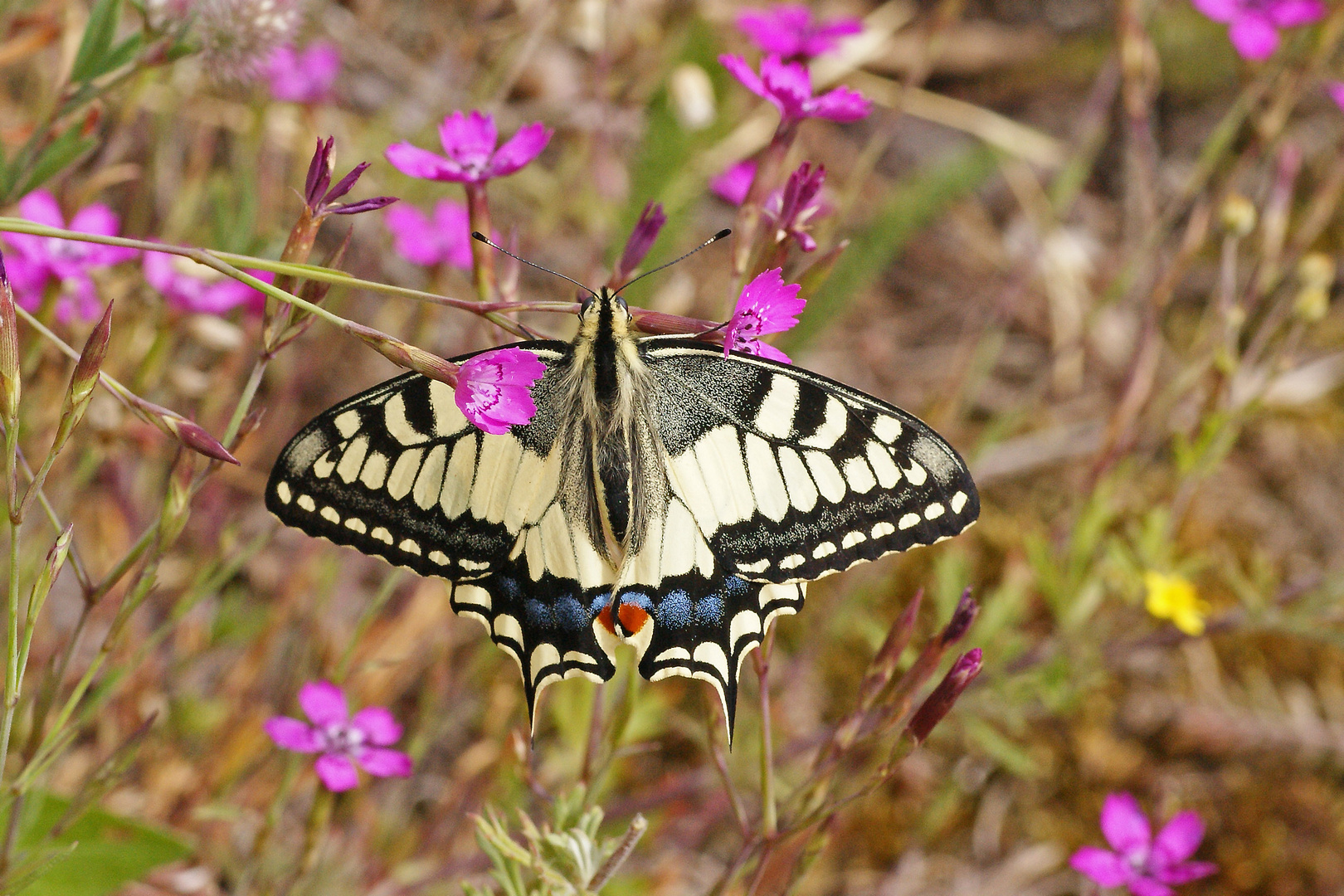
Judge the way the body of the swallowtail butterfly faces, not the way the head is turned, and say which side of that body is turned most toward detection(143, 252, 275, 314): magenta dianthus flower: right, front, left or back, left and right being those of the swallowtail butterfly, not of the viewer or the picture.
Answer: left

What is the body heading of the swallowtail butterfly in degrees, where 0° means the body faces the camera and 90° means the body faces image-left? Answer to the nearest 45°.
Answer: approximately 180°

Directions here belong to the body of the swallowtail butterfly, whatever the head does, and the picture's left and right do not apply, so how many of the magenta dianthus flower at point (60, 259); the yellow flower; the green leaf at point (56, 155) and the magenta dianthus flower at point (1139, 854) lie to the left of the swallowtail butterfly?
2

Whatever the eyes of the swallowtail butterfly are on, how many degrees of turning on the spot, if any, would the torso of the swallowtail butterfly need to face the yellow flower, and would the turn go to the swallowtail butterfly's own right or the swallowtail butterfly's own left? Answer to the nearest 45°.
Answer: approximately 45° to the swallowtail butterfly's own right

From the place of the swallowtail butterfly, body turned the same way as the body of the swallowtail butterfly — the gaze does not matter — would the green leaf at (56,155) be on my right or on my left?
on my left

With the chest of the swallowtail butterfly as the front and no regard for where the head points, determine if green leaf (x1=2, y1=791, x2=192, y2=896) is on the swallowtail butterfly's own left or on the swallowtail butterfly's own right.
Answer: on the swallowtail butterfly's own left
